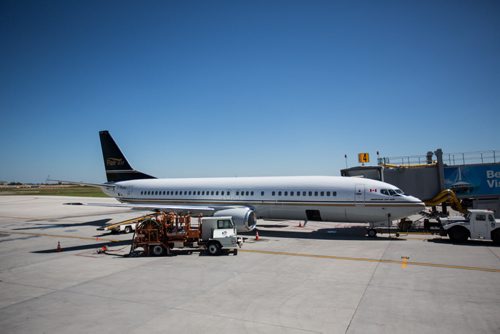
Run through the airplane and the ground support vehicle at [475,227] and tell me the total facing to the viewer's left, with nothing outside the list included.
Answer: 1

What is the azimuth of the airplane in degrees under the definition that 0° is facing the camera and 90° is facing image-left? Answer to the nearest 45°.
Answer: approximately 315°

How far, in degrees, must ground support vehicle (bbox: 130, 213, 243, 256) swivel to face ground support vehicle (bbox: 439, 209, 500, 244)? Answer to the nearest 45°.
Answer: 0° — it already faces it

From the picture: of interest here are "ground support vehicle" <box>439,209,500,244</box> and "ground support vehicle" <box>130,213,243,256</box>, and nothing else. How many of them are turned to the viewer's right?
1

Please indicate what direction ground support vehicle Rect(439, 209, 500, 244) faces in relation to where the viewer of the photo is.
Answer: facing to the left of the viewer

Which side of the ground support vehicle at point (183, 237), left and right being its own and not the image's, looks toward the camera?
right

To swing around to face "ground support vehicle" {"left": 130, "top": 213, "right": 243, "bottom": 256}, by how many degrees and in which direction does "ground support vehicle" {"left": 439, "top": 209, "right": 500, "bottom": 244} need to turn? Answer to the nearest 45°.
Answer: approximately 45° to its left
